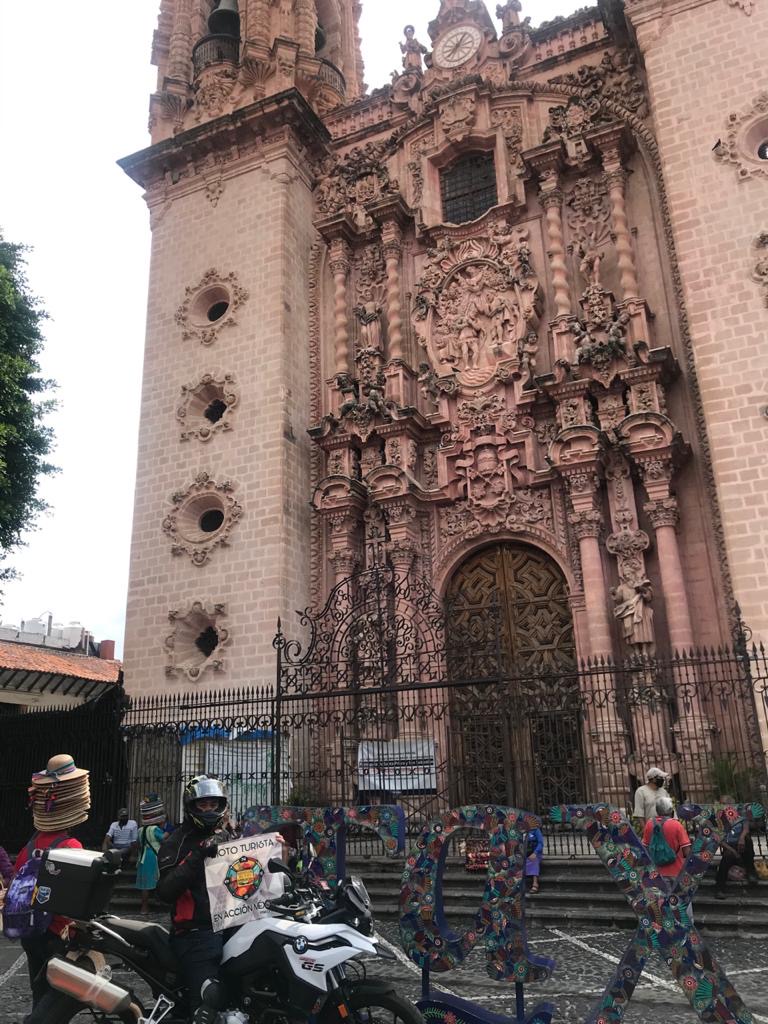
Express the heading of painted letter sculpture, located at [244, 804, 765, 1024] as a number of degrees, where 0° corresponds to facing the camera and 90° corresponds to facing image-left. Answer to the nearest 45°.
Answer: approximately 0°

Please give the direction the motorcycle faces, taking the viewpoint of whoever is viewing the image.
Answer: facing to the right of the viewer

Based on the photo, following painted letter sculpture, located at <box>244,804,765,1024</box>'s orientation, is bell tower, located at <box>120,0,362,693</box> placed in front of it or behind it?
behind

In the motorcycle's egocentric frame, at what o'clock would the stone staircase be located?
The stone staircase is roughly at 10 o'clock from the motorcycle.

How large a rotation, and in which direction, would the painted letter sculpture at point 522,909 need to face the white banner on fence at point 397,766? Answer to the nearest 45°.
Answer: approximately 180°

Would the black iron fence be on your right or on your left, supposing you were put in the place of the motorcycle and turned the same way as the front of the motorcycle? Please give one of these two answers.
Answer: on your left

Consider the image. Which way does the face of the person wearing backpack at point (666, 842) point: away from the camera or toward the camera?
away from the camera

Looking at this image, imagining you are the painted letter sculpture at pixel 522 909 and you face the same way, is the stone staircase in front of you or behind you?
behind

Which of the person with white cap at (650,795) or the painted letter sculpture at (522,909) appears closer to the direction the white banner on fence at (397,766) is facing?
the painted letter sculpture

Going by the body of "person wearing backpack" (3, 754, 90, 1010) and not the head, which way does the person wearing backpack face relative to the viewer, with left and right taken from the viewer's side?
facing away from the viewer and to the right of the viewer

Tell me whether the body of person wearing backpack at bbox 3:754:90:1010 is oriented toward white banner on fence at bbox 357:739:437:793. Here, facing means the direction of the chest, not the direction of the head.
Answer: yes

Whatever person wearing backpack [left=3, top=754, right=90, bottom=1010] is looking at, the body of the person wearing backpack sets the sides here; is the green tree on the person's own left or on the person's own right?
on the person's own left
